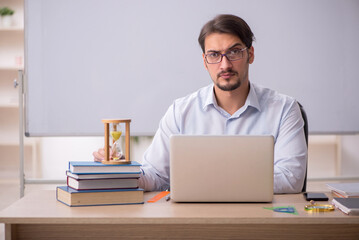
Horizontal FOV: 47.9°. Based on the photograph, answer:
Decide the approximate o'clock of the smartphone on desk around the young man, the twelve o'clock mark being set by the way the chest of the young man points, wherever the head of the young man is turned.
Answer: The smartphone on desk is roughly at 11 o'clock from the young man.

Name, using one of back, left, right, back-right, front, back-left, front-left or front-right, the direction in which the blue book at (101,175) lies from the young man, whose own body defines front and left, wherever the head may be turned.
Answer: front-right

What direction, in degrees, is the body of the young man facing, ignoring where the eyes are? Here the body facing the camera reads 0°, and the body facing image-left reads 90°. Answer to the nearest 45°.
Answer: approximately 0°

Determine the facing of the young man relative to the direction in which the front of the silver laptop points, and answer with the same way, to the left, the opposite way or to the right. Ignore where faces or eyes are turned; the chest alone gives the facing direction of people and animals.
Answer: the opposite way

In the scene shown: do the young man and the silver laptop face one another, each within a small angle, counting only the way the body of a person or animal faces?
yes

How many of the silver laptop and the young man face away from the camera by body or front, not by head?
1

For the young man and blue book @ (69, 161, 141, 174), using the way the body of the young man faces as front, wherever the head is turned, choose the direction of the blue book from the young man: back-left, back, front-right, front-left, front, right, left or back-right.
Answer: front-right

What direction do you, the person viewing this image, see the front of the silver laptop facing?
facing away from the viewer

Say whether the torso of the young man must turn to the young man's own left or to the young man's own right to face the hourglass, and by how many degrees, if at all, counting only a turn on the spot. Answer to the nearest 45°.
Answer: approximately 45° to the young man's own right
